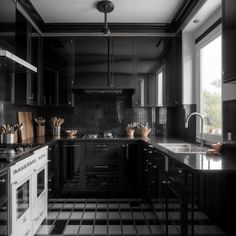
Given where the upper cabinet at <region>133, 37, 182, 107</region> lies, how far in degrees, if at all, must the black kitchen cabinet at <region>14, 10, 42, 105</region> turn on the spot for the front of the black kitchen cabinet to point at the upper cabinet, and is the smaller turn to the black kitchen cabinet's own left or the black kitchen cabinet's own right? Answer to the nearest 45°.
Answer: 0° — it already faces it

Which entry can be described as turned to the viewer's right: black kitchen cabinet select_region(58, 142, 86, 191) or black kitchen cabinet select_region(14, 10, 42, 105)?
black kitchen cabinet select_region(14, 10, 42, 105)

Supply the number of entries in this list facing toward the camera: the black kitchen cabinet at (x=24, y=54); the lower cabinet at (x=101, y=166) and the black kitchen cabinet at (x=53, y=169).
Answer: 1

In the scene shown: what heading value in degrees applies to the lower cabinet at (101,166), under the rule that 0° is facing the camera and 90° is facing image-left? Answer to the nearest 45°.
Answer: approximately 0°

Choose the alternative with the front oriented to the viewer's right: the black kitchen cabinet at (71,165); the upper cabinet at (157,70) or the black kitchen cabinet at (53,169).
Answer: the black kitchen cabinet at (53,169)

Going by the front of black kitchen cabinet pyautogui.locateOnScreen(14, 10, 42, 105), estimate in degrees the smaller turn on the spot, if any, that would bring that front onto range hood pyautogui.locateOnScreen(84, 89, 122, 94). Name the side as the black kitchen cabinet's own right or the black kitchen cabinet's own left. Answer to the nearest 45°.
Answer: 0° — it already faces it

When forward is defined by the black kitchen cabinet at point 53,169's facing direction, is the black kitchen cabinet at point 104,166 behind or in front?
in front

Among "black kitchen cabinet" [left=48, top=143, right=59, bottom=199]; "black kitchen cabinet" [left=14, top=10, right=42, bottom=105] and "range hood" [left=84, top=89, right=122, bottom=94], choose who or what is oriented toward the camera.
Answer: the range hood

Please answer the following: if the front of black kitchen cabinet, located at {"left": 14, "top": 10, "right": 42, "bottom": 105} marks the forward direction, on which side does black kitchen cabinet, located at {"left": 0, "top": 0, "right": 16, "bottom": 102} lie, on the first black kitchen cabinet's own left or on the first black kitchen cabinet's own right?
on the first black kitchen cabinet's own right
